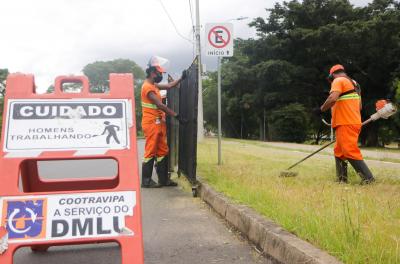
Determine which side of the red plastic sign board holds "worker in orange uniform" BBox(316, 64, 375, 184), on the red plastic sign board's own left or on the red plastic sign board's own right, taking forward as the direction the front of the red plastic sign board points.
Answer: on the red plastic sign board's own left

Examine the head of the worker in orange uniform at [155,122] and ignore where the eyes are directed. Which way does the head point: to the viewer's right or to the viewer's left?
to the viewer's right

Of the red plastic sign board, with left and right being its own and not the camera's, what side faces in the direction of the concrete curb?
left

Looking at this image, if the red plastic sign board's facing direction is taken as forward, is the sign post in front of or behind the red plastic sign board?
behind

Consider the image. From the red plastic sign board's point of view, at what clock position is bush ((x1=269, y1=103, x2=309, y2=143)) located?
The bush is roughly at 7 o'clock from the red plastic sign board.

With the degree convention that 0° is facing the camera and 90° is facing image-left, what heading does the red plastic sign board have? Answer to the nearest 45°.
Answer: approximately 0°
